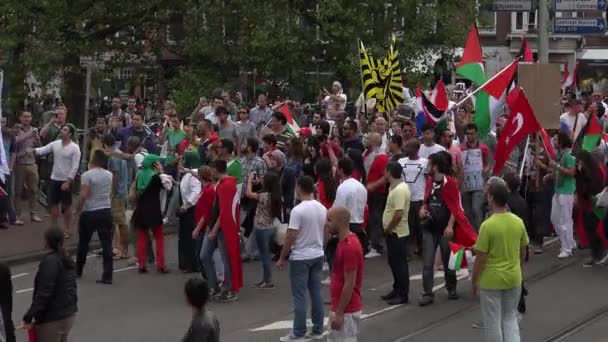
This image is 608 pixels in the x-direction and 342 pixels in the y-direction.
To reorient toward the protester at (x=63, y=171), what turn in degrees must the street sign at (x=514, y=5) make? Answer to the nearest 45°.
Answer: approximately 45° to its right

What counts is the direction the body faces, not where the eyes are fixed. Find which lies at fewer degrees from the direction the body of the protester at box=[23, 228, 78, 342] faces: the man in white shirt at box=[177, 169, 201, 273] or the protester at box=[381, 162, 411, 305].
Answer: the man in white shirt

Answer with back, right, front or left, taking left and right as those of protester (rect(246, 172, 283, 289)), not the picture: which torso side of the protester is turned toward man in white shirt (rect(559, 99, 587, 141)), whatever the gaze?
right

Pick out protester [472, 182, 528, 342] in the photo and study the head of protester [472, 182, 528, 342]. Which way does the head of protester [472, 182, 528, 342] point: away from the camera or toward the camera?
away from the camera

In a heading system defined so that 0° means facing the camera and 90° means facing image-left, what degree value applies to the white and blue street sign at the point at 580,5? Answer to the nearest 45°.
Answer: approximately 0°

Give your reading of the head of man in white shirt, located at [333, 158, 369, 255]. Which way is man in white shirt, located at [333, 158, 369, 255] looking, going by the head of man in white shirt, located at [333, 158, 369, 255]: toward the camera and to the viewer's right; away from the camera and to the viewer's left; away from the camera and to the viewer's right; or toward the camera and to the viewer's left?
away from the camera and to the viewer's left
